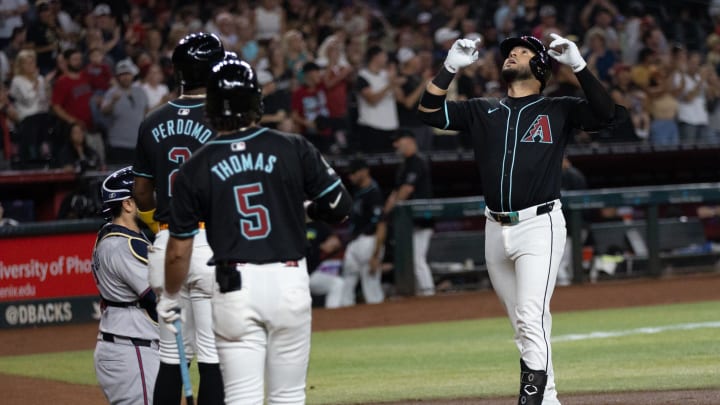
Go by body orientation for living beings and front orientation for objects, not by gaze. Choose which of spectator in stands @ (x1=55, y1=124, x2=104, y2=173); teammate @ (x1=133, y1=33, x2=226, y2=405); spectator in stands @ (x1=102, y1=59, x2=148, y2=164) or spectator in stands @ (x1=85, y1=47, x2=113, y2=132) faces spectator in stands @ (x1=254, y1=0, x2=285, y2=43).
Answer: the teammate

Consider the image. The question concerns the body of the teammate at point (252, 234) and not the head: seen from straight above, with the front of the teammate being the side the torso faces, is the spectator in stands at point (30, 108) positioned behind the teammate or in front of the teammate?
in front

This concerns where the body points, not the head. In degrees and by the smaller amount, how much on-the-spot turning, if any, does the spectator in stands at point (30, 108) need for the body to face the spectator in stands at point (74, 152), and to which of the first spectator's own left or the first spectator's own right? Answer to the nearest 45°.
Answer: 0° — they already face them

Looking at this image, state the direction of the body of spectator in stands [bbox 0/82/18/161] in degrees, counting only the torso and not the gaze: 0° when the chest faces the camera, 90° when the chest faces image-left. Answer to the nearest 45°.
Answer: approximately 315°

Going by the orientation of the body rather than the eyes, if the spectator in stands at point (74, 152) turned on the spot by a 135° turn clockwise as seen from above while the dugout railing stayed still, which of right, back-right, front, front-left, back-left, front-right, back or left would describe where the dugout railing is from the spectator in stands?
back-right

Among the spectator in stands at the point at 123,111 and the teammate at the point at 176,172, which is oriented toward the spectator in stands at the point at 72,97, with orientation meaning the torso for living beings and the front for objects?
the teammate

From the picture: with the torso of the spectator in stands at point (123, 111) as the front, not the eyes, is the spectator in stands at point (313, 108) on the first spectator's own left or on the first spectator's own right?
on the first spectator's own left

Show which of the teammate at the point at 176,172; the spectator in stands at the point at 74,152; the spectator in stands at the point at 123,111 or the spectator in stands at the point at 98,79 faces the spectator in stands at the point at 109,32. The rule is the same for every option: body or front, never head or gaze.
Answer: the teammate

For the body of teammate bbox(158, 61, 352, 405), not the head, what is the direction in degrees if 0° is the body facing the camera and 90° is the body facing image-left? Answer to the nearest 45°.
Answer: approximately 180°

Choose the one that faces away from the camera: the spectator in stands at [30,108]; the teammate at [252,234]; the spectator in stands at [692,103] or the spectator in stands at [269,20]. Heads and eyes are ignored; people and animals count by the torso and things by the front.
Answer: the teammate

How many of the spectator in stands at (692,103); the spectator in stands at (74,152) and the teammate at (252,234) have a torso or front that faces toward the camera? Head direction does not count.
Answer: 2

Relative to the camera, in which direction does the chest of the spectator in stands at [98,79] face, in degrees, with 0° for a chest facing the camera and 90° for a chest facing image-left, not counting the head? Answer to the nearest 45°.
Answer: approximately 0°

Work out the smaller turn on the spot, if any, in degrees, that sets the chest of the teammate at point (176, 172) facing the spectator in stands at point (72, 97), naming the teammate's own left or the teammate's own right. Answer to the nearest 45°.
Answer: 0° — they already face them

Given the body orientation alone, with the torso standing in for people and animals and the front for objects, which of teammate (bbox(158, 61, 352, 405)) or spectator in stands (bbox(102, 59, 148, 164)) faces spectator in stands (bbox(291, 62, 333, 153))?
the teammate

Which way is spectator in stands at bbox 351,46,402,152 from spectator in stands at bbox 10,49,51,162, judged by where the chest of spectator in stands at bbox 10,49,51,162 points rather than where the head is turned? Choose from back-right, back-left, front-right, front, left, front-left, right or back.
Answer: front-left
